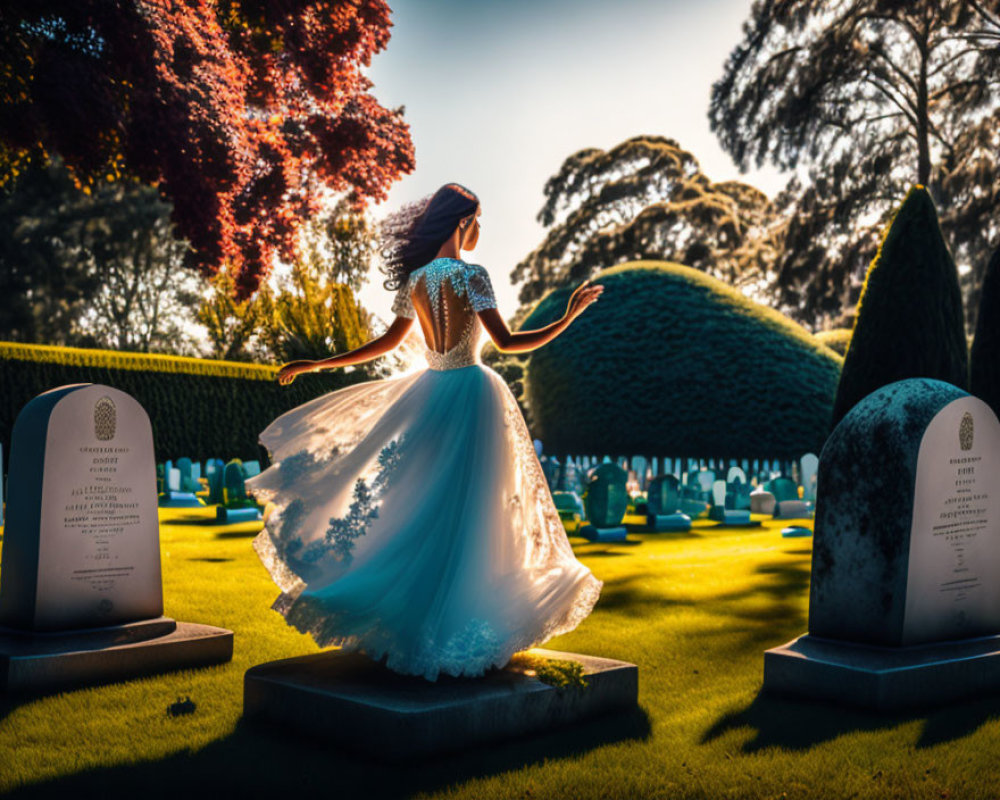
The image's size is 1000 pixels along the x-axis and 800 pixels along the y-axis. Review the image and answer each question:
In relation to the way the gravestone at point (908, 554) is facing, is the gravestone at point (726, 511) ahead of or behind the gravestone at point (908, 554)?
behind

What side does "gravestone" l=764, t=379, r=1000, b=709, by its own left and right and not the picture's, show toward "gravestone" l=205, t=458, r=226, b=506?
back

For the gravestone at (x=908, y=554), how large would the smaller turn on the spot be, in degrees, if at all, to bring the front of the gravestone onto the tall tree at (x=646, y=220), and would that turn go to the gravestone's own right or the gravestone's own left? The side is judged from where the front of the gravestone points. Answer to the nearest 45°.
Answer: approximately 135° to the gravestone's own left

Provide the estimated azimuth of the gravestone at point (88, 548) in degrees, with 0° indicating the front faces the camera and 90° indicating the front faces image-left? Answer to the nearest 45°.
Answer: approximately 315°

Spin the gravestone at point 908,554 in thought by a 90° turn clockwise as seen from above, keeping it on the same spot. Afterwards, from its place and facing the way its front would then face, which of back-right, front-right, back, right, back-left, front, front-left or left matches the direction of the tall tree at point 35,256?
right

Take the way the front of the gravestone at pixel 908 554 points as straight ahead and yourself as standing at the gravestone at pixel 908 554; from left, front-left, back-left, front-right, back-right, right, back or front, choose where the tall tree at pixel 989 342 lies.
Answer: back-left

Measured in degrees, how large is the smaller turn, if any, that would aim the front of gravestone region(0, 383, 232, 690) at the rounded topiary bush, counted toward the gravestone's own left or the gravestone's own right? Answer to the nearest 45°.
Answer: approximately 90° to the gravestone's own left

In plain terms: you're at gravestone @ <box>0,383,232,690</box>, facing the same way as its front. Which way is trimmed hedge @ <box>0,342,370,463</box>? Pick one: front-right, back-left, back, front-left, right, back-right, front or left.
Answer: back-left

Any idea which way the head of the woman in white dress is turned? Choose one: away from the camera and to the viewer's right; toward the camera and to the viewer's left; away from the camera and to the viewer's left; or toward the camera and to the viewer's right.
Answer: away from the camera and to the viewer's right

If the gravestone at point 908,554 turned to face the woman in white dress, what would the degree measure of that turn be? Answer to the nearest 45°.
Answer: approximately 90° to its right

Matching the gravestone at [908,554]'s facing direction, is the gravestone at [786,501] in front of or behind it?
behind

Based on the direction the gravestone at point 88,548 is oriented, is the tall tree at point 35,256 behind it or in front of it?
behind

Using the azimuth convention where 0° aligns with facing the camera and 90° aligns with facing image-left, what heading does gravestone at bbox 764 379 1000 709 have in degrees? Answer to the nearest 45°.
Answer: approximately 315°
